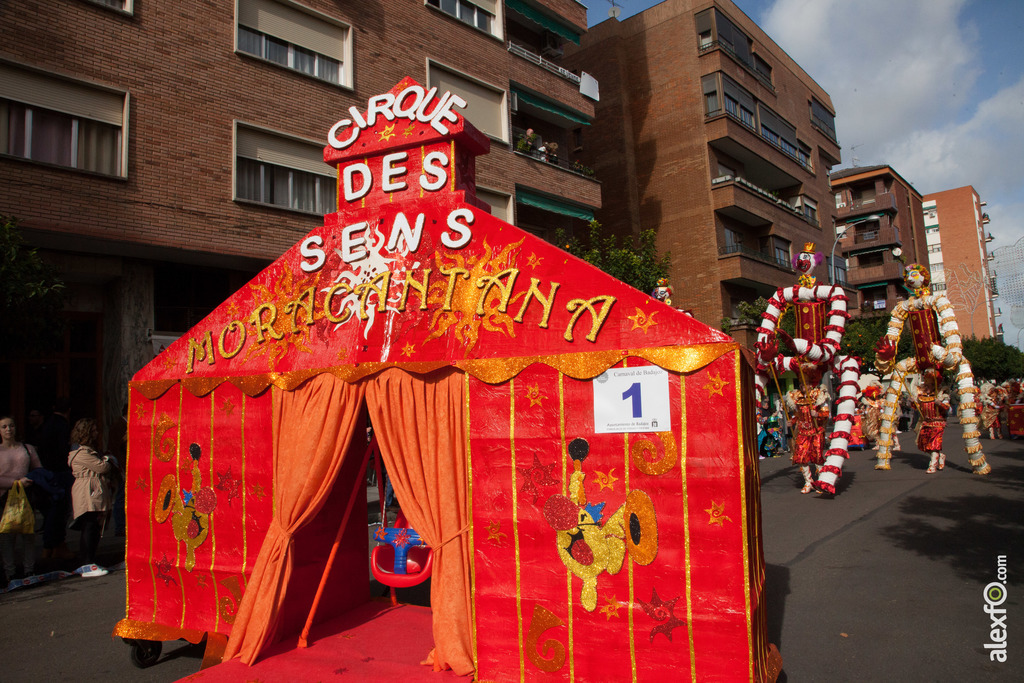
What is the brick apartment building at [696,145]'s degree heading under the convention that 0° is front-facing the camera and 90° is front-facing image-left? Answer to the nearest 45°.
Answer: approximately 315°

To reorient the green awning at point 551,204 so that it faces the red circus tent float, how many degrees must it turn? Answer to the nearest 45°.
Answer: approximately 45° to its right

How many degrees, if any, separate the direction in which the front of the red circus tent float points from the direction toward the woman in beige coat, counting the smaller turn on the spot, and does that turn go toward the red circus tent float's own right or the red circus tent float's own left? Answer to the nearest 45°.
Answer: approximately 90° to the red circus tent float's own right

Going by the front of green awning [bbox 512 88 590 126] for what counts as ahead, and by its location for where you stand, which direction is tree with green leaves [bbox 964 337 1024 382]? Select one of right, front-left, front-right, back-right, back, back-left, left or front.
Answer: left

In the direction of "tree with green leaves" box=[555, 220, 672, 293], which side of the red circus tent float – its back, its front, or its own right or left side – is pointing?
back

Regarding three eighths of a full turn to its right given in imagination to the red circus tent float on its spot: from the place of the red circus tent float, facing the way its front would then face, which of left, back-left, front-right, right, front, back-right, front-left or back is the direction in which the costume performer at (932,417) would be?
front-right

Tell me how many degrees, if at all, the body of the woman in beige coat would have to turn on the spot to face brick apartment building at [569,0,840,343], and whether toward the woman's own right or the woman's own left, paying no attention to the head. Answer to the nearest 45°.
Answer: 0° — they already face it

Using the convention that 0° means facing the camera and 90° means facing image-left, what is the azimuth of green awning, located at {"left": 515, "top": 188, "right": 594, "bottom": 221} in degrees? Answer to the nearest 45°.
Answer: approximately 315°

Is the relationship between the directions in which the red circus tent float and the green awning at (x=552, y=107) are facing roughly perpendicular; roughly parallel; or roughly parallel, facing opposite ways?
roughly perpendicular

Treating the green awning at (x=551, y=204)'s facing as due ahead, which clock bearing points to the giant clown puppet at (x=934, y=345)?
The giant clown puppet is roughly at 12 o'clock from the green awning.

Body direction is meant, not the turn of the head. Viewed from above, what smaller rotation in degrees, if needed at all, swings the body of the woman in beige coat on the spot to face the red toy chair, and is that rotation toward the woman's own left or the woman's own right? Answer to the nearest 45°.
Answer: approximately 45° to the woman's own right

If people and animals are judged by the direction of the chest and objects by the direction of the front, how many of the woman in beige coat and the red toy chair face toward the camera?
1
